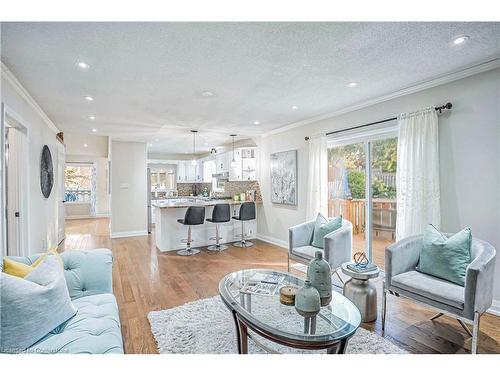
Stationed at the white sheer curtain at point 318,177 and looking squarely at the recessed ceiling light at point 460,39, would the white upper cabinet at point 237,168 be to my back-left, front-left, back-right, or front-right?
back-right

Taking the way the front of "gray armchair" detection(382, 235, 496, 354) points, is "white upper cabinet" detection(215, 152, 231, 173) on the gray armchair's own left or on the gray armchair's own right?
on the gray armchair's own right

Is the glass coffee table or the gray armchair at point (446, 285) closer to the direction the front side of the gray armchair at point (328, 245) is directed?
the glass coffee table

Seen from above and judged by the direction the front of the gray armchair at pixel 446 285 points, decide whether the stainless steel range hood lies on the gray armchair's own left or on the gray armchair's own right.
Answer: on the gray armchair's own right

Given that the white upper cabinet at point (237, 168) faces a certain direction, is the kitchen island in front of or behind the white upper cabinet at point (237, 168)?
in front

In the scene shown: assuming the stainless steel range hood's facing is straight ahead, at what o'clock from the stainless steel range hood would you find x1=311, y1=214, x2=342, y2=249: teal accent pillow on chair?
The teal accent pillow on chair is roughly at 10 o'clock from the stainless steel range hood.

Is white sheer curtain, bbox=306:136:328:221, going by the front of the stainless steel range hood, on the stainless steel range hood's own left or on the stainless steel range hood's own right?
on the stainless steel range hood's own left

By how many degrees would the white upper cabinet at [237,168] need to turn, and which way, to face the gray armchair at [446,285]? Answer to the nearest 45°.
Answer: approximately 45° to its left

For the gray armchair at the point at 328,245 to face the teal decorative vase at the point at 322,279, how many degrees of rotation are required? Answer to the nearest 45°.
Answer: approximately 45° to its left

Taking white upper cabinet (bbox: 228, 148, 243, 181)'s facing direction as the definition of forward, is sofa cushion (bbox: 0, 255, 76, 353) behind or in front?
in front

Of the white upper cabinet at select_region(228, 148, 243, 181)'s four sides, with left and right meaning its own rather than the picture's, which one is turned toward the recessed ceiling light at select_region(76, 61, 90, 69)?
front

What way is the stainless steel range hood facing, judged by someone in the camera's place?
facing the viewer and to the left of the viewer
